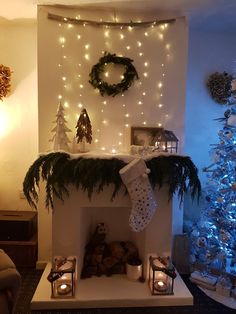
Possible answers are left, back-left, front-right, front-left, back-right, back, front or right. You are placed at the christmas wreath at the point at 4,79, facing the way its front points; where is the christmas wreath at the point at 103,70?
front-left

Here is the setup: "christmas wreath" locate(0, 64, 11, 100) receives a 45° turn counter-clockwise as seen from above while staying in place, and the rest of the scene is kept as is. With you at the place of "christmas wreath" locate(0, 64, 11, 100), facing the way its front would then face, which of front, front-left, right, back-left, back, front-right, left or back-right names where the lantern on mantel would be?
front

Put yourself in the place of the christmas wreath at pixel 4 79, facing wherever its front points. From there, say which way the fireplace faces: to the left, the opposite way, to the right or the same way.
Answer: the same way

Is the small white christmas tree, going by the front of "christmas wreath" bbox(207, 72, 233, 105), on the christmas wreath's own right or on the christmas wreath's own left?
on the christmas wreath's own right

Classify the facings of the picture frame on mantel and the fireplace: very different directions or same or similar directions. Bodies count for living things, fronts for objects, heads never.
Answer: same or similar directions

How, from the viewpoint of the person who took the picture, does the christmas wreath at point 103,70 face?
facing the viewer

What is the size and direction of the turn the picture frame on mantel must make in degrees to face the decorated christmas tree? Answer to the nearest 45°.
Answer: approximately 90° to its left

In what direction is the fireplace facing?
toward the camera

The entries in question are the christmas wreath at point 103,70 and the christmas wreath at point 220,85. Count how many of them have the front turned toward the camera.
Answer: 2

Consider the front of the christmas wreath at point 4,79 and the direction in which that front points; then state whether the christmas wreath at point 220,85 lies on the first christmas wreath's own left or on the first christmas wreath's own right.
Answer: on the first christmas wreath's own left

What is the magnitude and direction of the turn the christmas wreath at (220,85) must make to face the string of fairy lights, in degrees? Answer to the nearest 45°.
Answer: approximately 45° to its right
